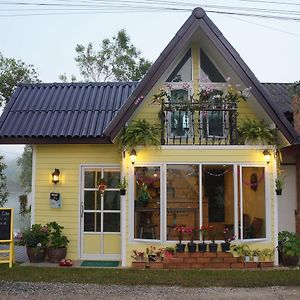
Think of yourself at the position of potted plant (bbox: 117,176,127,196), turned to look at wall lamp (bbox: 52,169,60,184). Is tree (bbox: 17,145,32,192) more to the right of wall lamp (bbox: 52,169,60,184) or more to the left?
right

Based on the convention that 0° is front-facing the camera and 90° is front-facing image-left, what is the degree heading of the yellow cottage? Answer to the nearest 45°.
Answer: approximately 0°

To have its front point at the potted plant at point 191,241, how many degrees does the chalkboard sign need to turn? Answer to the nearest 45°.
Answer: approximately 90° to its left

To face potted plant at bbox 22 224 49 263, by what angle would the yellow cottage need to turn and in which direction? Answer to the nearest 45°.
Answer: approximately 90° to its right

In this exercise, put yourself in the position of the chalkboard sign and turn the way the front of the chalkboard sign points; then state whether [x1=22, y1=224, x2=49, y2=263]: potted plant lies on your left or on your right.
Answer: on your left

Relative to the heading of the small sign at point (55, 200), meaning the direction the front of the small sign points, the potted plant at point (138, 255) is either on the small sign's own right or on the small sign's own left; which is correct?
on the small sign's own left

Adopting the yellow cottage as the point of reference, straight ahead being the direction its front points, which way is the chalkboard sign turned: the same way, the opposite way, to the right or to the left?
the same way

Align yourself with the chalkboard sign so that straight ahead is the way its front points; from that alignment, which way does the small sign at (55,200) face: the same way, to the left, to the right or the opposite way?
the same way

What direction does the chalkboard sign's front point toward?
toward the camera

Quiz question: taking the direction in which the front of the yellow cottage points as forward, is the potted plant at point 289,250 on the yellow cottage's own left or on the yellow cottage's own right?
on the yellow cottage's own left

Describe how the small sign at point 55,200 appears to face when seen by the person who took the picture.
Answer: facing the viewer

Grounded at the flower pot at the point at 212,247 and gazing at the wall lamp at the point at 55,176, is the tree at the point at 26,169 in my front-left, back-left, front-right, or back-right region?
front-right
